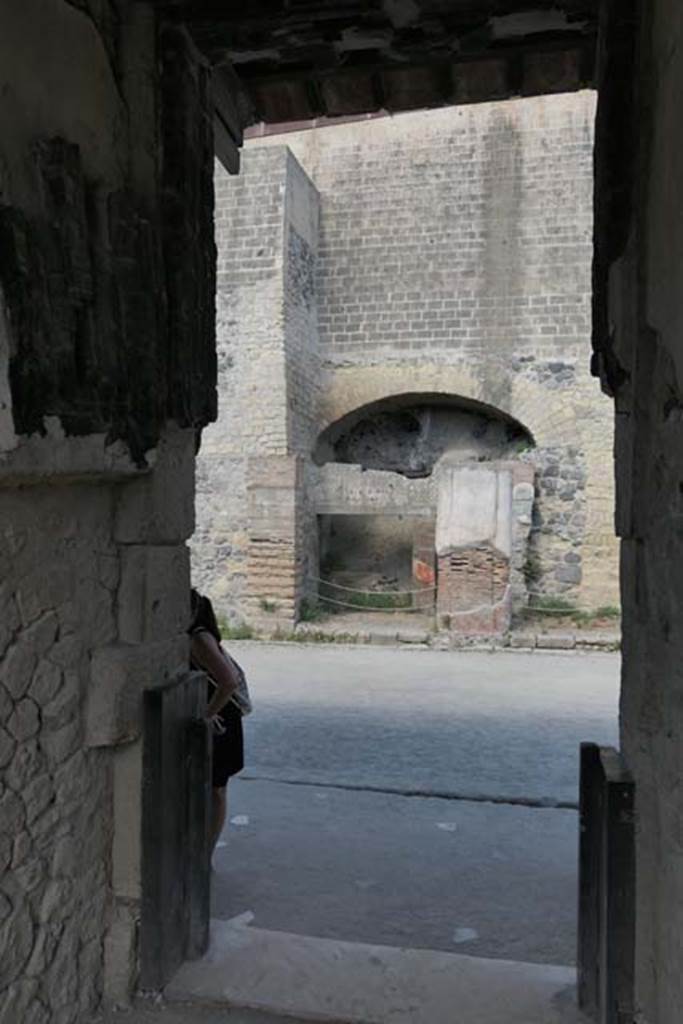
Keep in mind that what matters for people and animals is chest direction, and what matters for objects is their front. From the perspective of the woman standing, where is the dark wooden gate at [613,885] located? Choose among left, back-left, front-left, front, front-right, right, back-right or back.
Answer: back-left

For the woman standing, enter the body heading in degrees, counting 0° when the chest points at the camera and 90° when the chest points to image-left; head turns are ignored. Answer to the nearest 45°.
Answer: approximately 90°

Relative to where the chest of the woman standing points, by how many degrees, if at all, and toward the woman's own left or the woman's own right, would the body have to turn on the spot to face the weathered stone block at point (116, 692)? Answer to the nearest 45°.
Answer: approximately 90° to the woman's own left

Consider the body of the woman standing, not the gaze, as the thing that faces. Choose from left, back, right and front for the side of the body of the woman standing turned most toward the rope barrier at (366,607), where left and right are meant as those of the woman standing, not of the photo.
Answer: right

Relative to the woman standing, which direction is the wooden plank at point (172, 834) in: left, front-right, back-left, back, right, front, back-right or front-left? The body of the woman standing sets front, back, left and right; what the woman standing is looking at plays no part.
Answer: left

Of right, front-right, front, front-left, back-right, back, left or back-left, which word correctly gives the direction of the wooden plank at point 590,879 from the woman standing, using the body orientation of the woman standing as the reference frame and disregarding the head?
back-left

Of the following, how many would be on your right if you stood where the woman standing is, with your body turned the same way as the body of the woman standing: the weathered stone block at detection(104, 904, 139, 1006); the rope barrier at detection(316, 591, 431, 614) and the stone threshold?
1

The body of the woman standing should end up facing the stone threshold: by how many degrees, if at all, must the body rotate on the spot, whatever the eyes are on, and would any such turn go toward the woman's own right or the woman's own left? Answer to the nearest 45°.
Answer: approximately 135° to the woman's own left
